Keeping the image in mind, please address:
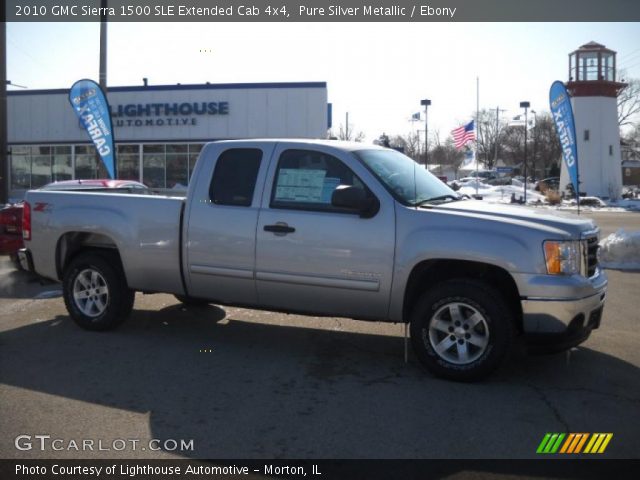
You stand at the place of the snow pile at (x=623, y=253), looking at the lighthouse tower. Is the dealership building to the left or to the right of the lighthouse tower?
left

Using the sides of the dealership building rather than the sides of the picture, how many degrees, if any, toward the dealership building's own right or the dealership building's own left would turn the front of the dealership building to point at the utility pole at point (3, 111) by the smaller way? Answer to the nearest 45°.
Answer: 0° — it already faces it

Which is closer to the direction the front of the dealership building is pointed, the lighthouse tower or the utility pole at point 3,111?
the utility pole

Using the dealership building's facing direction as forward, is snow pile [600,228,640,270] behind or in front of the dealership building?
in front

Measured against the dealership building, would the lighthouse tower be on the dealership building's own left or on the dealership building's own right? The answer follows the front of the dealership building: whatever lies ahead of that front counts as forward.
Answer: on the dealership building's own left

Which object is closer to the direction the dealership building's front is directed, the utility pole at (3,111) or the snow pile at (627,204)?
the utility pole

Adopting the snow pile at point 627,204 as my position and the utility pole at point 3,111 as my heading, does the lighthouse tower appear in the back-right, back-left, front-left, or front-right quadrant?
back-right

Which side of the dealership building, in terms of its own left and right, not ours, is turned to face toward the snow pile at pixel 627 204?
left

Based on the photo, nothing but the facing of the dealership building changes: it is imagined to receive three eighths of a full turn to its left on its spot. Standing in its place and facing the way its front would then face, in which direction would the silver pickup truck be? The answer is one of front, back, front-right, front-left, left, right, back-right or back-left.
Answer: back-right

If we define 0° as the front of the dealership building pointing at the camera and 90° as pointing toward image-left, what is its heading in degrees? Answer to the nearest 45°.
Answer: approximately 0°
